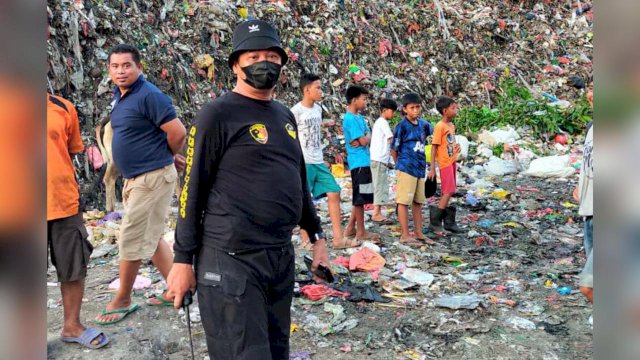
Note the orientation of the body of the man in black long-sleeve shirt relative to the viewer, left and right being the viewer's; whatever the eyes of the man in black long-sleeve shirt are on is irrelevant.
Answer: facing the viewer and to the right of the viewer

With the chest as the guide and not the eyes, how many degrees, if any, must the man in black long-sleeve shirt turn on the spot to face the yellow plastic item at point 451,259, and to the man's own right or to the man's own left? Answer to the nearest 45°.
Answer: approximately 90° to the man's own left

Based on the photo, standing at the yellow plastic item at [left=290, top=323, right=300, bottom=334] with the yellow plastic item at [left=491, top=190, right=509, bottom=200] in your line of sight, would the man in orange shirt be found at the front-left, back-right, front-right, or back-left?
back-left

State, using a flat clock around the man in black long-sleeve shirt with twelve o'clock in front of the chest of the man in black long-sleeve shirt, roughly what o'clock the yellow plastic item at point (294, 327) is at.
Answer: The yellow plastic item is roughly at 8 o'clock from the man in black long-sleeve shirt.
